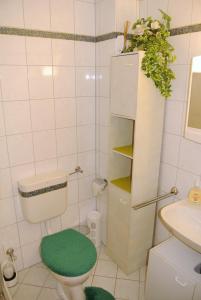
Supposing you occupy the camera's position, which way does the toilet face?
facing the viewer and to the right of the viewer

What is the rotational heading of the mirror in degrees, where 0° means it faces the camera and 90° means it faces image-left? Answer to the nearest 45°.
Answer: approximately 45°

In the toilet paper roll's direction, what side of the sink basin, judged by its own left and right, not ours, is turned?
right

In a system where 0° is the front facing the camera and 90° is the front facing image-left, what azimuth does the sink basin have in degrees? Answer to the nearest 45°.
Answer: approximately 45°

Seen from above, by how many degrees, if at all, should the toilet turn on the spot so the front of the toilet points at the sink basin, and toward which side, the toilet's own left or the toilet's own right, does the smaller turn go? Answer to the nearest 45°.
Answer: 0° — it already faces it

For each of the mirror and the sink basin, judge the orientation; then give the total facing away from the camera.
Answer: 0
